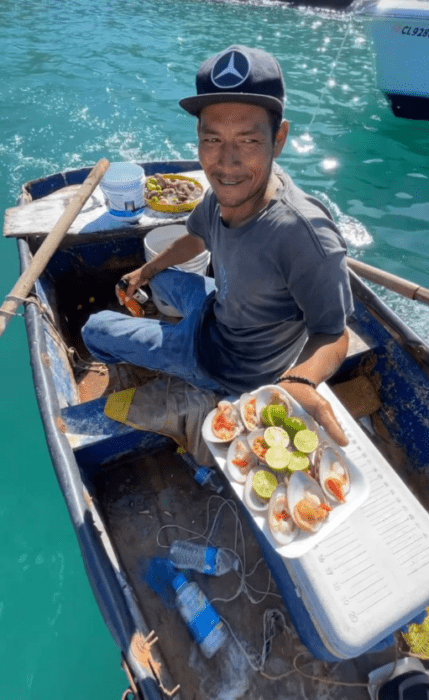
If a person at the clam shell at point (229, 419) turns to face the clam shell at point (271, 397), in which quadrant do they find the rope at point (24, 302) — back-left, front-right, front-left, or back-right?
back-left

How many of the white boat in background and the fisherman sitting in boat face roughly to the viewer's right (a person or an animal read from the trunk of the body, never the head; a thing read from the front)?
0

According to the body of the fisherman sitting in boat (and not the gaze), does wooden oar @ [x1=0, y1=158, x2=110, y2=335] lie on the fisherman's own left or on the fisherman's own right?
on the fisherman's own right

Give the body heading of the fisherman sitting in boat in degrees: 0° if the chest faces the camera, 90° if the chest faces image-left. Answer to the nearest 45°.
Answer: approximately 45°

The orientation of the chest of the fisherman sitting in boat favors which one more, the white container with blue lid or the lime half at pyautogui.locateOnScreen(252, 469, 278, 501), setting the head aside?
the lime half

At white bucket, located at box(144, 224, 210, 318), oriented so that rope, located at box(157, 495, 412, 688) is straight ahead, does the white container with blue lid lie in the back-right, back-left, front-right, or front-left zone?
back-right
